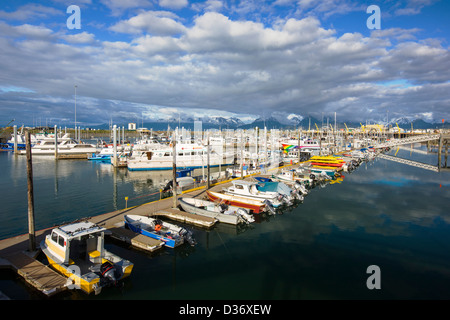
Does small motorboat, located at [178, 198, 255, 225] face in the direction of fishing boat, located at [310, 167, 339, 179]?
no

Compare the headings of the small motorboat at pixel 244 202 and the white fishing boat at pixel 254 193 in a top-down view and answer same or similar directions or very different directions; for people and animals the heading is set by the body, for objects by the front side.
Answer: same or similar directions

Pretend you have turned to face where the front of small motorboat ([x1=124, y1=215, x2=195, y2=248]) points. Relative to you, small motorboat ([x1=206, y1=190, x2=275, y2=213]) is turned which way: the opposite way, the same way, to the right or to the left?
the same way

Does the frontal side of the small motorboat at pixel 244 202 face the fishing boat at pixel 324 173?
no

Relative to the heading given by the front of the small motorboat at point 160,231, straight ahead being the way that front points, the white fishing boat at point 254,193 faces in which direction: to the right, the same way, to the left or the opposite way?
the same way

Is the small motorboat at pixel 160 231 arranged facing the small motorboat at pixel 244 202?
no
